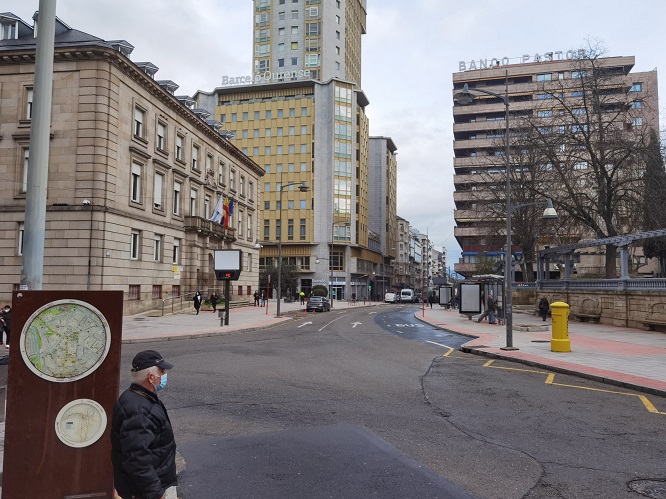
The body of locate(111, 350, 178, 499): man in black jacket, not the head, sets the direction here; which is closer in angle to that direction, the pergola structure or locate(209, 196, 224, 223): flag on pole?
the pergola structure

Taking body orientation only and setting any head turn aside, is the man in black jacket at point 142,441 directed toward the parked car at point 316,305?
no

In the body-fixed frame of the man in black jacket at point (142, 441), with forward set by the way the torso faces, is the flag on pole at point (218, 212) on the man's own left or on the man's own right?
on the man's own left

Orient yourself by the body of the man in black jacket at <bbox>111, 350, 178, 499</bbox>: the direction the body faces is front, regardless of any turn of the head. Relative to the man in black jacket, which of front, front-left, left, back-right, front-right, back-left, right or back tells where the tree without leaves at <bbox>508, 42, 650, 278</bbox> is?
front-left

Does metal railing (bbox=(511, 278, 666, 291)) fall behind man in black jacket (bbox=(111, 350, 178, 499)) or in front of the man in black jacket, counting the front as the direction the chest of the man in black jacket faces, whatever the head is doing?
in front

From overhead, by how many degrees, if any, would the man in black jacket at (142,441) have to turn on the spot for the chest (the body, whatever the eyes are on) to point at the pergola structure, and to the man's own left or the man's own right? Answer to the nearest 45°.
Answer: approximately 45° to the man's own left

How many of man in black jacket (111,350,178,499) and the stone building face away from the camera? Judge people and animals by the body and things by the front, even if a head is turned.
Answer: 0

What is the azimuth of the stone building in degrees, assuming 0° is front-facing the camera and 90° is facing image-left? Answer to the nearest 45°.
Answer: approximately 315°

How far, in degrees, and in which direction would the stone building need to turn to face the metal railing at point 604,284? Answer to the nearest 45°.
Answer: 0° — it already faces it

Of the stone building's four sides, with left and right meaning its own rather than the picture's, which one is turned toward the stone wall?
front

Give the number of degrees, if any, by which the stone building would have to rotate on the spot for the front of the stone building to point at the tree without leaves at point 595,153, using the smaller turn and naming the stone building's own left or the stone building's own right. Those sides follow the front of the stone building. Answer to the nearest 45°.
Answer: approximately 45° to the stone building's own left

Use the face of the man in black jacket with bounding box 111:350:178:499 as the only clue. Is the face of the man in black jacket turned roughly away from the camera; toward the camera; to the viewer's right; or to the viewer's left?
to the viewer's right

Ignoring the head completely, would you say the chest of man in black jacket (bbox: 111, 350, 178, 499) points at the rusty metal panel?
no

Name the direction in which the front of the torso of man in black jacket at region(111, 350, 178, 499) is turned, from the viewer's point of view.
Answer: to the viewer's right

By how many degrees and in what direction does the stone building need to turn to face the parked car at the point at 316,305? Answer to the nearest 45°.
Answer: approximately 90° to its left
